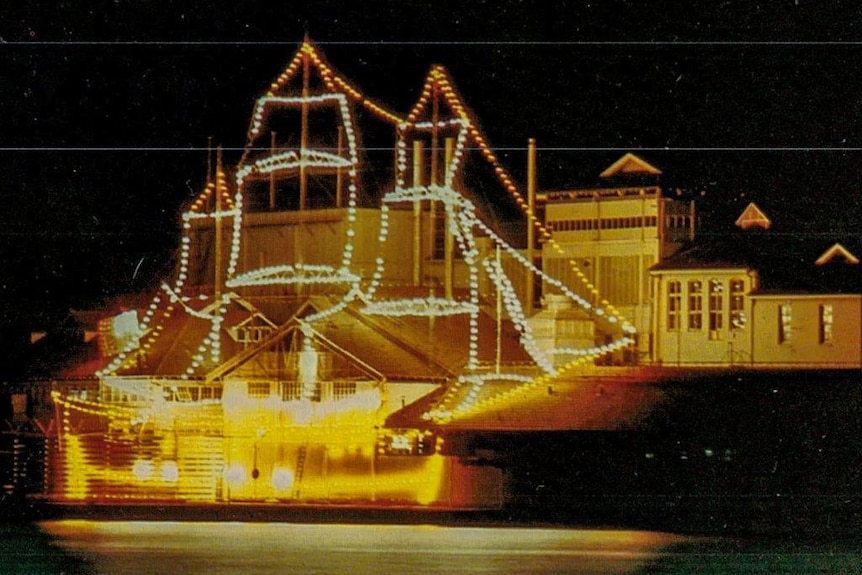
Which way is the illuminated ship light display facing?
to the viewer's right
